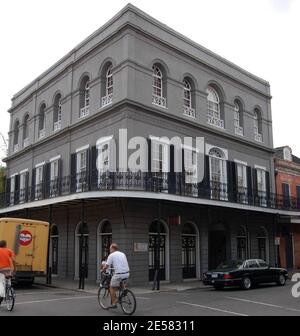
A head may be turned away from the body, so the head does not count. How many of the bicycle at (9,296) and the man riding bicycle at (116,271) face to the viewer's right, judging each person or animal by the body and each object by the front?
0

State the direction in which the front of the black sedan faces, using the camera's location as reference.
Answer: facing away from the viewer and to the right of the viewer

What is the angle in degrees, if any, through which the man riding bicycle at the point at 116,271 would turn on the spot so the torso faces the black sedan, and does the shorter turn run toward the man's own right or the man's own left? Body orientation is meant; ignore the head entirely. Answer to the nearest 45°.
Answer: approximately 90° to the man's own right

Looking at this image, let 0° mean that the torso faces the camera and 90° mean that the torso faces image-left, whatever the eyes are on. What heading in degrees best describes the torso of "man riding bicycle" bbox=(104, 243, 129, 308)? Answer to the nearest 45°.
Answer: approximately 135°

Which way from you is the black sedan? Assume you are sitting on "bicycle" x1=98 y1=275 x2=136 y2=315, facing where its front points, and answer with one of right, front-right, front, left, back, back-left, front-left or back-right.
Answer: right

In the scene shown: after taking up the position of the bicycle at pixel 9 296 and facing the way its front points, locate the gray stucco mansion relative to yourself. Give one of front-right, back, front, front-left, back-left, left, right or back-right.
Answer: right

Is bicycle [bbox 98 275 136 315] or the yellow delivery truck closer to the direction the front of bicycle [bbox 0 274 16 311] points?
the yellow delivery truck

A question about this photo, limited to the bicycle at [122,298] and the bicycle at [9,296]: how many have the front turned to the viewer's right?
0

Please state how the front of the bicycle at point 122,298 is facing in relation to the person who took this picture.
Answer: facing away from the viewer and to the left of the viewer

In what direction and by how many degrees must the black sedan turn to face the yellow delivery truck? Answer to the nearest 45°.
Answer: approximately 135° to its left

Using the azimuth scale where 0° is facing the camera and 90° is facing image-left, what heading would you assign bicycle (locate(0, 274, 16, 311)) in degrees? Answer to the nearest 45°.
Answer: approximately 135°
